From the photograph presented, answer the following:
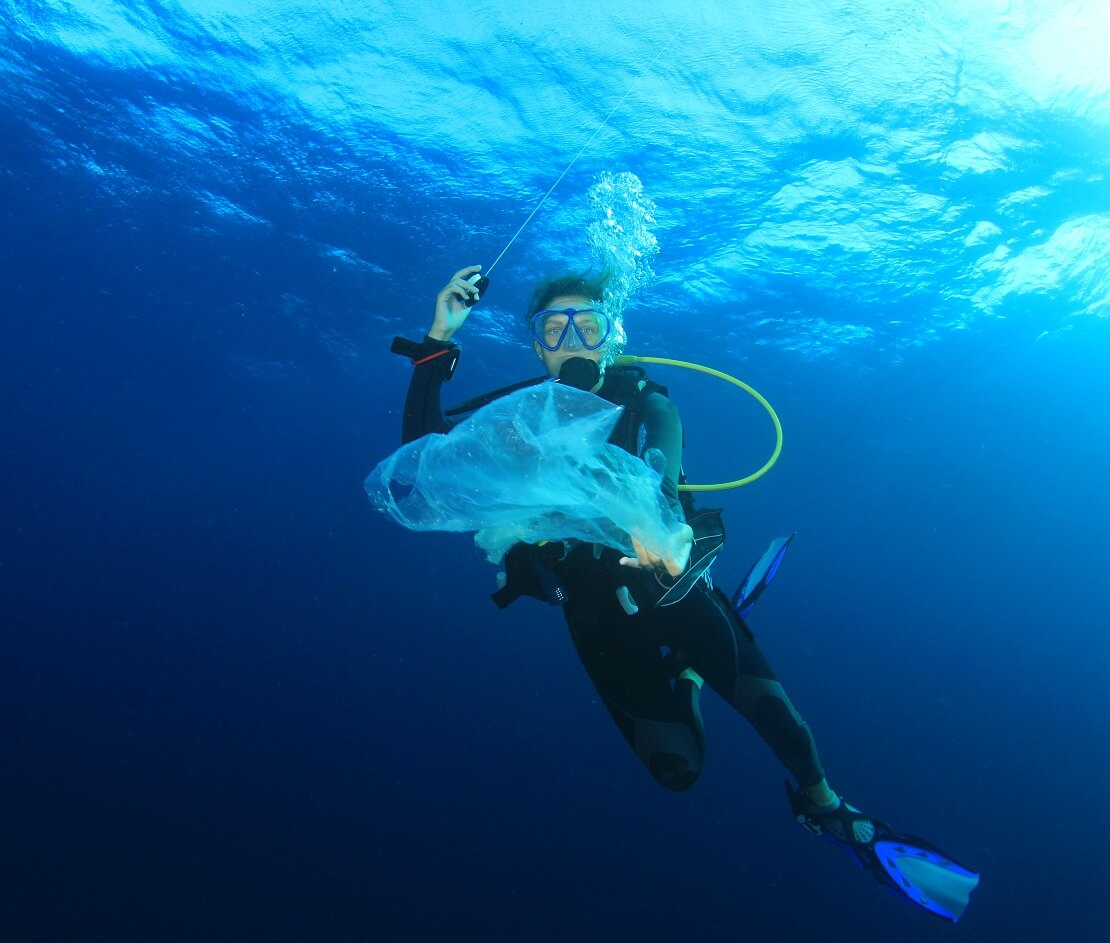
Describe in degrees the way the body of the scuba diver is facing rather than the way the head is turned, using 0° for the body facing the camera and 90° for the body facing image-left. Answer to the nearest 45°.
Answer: approximately 0°
